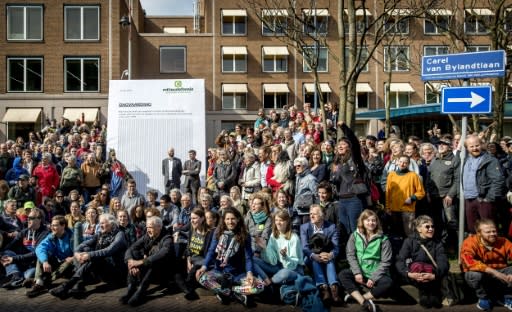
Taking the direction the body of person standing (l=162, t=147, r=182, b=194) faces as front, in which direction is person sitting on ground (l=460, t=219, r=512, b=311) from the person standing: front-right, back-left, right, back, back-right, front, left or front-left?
front-left

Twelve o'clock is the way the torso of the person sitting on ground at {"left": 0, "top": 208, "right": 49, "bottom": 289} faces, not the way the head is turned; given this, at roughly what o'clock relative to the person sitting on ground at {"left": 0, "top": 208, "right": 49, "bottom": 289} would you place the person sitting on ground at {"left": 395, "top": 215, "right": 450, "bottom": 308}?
the person sitting on ground at {"left": 395, "top": 215, "right": 450, "bottom": 308} is roughly at 9 o'clock from the person sitting on ground at {"left": 0, "top": 208, "right": 49, "bottom": 289}.

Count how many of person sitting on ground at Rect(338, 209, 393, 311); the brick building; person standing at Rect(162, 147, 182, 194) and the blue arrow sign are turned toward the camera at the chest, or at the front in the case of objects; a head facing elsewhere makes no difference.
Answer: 4

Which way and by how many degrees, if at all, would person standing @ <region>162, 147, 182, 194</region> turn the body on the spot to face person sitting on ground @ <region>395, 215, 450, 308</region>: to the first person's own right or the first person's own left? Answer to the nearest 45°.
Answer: approximately 45° to the first person's own left

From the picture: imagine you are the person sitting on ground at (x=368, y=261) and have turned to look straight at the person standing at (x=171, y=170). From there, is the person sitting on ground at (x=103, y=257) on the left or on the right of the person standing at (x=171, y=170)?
left

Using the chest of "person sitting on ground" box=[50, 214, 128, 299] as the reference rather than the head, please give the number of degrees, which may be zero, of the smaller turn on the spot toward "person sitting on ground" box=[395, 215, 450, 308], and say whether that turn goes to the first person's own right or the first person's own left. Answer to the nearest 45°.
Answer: approximately 90° to the first person's own left

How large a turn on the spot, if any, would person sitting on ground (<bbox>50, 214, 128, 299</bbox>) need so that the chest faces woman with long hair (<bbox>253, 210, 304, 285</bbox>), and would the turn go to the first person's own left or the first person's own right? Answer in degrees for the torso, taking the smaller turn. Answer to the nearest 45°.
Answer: approximately 90° to the first person's own left

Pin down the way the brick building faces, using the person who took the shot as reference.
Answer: facing the viewer

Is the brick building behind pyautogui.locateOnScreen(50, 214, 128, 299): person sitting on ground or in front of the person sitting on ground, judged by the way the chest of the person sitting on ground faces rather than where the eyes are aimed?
behind

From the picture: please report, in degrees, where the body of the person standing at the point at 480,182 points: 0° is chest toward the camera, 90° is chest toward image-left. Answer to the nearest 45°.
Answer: approximately 45°

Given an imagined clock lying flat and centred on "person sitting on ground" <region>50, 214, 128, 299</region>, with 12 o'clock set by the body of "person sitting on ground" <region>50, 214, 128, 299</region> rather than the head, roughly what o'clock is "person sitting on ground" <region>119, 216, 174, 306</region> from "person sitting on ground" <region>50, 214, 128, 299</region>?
"person sitting on ground" <region>119, 216, 174, 306</region> is roughly at 9 o'clock from "person sitting on ground" <region>50, 214, 128, 299</region>.

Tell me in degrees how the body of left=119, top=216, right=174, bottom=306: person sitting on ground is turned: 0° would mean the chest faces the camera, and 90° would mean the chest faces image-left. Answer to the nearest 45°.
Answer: approximately 45°
